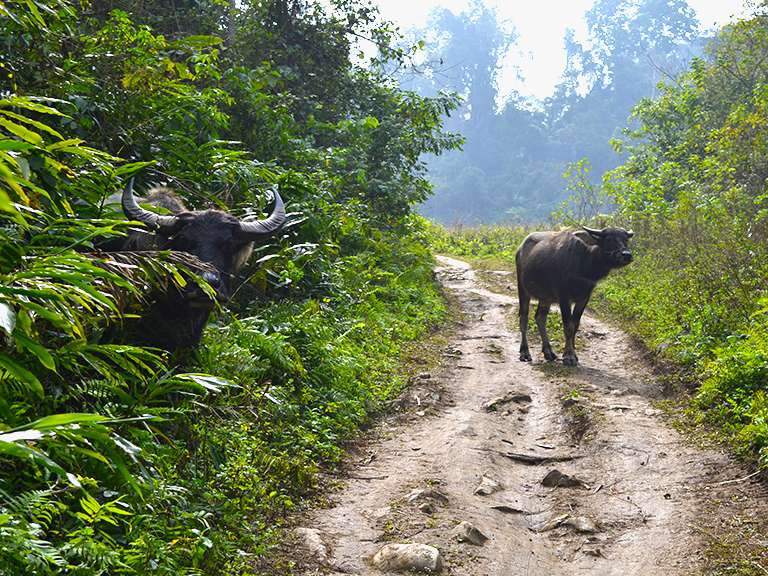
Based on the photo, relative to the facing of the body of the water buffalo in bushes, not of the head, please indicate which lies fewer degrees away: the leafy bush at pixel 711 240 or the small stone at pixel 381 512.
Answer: the small stone

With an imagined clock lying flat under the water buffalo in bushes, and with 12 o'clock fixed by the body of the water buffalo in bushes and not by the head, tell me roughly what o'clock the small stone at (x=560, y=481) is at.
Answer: The small stone is roughly at 11 o'clock from the water buffalo in bushes.

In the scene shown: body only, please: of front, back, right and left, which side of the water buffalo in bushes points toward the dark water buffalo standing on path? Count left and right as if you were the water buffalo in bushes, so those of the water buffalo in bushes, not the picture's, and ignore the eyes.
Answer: left

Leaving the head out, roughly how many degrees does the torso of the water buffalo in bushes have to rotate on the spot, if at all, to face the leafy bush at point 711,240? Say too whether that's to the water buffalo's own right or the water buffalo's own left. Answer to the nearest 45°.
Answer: approximately 90° to the water buffalo's own left

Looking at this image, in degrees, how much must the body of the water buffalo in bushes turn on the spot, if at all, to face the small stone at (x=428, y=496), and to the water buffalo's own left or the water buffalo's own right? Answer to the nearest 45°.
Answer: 0° — it already faces it

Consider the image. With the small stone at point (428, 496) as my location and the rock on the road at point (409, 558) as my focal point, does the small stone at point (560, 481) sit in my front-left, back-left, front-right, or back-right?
back-left

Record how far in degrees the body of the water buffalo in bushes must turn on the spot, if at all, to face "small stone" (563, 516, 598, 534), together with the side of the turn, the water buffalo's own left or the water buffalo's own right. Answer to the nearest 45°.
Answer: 0° — it already faces it

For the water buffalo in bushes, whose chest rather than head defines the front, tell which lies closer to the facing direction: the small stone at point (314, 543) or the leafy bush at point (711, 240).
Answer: the small stone

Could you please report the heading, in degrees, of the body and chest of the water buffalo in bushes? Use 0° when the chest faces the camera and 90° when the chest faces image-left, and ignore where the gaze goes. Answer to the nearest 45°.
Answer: approximately 315°

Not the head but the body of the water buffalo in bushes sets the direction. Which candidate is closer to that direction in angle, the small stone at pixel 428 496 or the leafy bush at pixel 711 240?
the small stone

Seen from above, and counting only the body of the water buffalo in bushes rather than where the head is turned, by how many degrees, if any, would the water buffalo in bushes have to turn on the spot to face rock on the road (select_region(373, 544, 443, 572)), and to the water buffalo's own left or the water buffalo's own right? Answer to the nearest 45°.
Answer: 0° — it already faces it

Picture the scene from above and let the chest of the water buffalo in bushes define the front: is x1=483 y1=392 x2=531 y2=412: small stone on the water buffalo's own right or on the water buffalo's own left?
on the water buffalo's own left

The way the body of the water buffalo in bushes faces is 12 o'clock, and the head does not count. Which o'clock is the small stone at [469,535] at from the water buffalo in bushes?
The small stone is roughly at 12 o'clock from the water buffalo in bushes.
